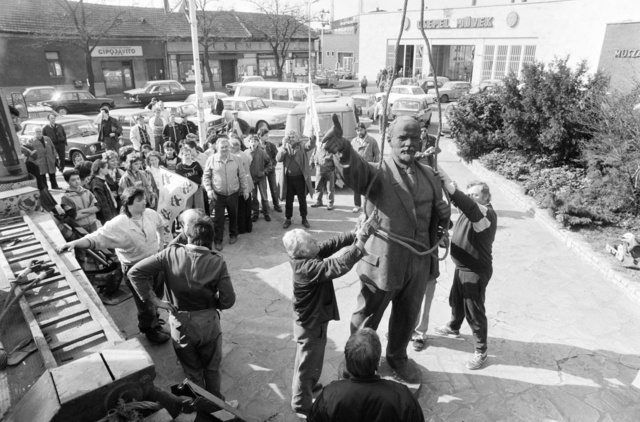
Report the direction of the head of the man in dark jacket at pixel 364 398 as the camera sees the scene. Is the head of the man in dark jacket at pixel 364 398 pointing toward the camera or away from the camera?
away from the camera

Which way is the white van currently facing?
to the viewer's right

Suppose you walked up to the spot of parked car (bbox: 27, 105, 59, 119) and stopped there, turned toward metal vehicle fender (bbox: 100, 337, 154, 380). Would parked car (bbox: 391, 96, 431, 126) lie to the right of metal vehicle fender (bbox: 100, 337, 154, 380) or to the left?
left

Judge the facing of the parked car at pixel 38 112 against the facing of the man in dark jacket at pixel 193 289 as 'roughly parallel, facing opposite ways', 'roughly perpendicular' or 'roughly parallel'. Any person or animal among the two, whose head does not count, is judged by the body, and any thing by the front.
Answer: roughly perpendicular

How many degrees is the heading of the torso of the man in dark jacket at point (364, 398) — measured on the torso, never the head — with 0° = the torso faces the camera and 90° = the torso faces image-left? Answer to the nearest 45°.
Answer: approximately 180°

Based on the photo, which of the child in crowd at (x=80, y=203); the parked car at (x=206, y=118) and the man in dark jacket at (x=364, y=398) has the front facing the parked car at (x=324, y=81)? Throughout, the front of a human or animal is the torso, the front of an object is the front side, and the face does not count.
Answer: the man in dark jacket

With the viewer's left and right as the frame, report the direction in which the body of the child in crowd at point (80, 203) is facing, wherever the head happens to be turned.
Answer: facing the viewer and to the right of the viewer

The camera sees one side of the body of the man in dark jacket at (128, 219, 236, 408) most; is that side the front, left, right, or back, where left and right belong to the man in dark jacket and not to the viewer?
back

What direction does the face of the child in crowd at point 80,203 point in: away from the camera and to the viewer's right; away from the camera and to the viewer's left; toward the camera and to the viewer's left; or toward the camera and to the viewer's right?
toward the camera and to the viewer's right

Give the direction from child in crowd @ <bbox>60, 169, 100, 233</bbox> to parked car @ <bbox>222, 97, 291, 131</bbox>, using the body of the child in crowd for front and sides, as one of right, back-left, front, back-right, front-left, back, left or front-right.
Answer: left
